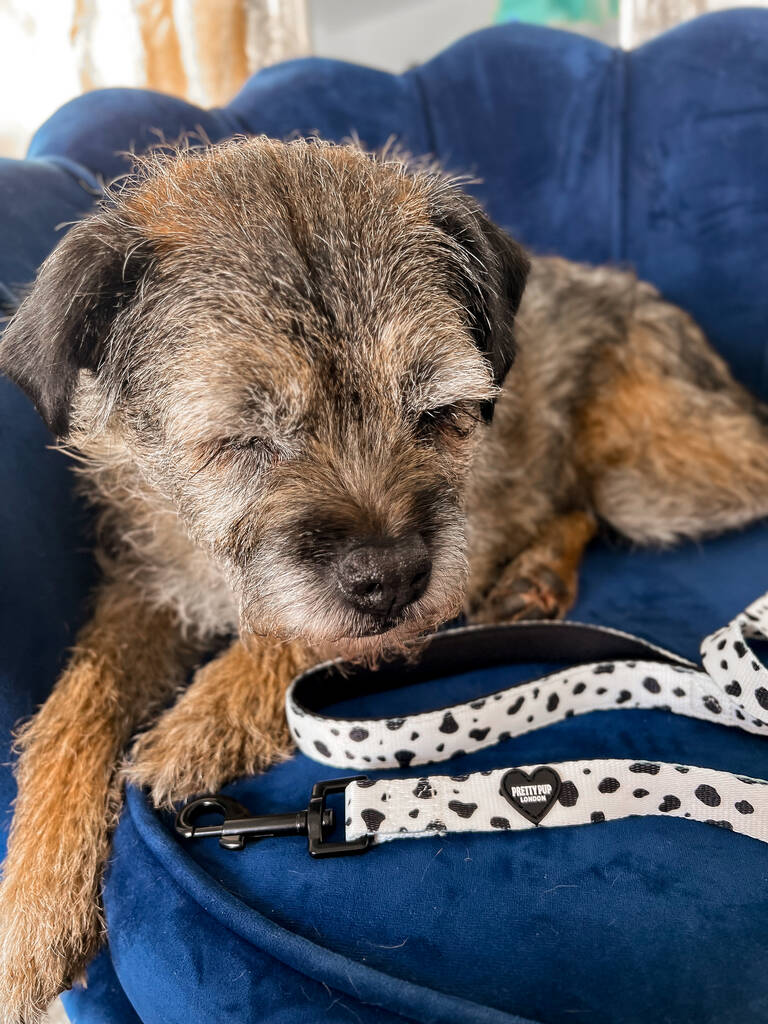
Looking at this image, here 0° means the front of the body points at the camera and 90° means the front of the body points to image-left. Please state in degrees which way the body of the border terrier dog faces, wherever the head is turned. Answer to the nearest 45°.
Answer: approximately 45°
